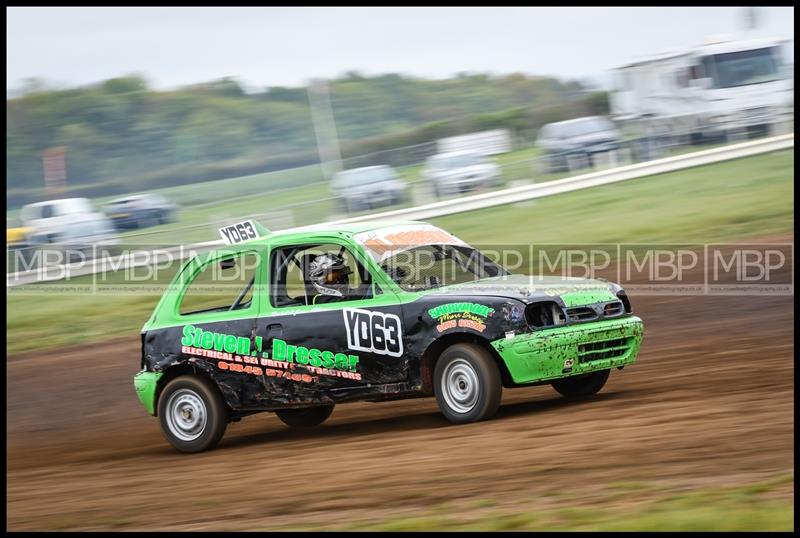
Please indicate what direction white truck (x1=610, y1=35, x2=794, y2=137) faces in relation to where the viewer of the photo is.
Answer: facing the viewer and to the right of the viewer

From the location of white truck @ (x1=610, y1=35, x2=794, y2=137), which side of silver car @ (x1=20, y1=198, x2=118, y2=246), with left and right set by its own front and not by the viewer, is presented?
front

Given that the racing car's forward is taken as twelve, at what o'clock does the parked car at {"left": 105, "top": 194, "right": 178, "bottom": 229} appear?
The parked car is roughly at 7 o'clock from the racing car.

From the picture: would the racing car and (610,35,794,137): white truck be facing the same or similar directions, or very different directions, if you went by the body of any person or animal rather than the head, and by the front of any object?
same or similar directions

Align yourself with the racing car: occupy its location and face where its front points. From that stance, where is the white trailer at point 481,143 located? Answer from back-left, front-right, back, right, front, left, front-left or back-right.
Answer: back-left

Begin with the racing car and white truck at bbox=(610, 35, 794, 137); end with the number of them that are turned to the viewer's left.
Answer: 0

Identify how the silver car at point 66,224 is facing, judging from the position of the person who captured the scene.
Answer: facing to the right of the viewer

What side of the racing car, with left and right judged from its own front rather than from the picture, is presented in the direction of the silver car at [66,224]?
back

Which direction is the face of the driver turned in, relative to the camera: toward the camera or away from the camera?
toward the camera

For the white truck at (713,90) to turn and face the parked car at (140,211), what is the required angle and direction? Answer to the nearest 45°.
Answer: approximately 135° to its right

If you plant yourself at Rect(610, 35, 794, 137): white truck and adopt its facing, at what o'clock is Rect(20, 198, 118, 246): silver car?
The silver car is roughly at 4 o'clock from the white truck.

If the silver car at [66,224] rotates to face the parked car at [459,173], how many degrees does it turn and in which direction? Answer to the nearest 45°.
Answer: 0° — it already faces it

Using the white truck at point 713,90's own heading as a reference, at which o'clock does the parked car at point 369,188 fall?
The parked car is roughly at 4 o'clock from the white truck.

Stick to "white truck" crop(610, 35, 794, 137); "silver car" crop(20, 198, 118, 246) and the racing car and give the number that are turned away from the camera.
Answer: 0
